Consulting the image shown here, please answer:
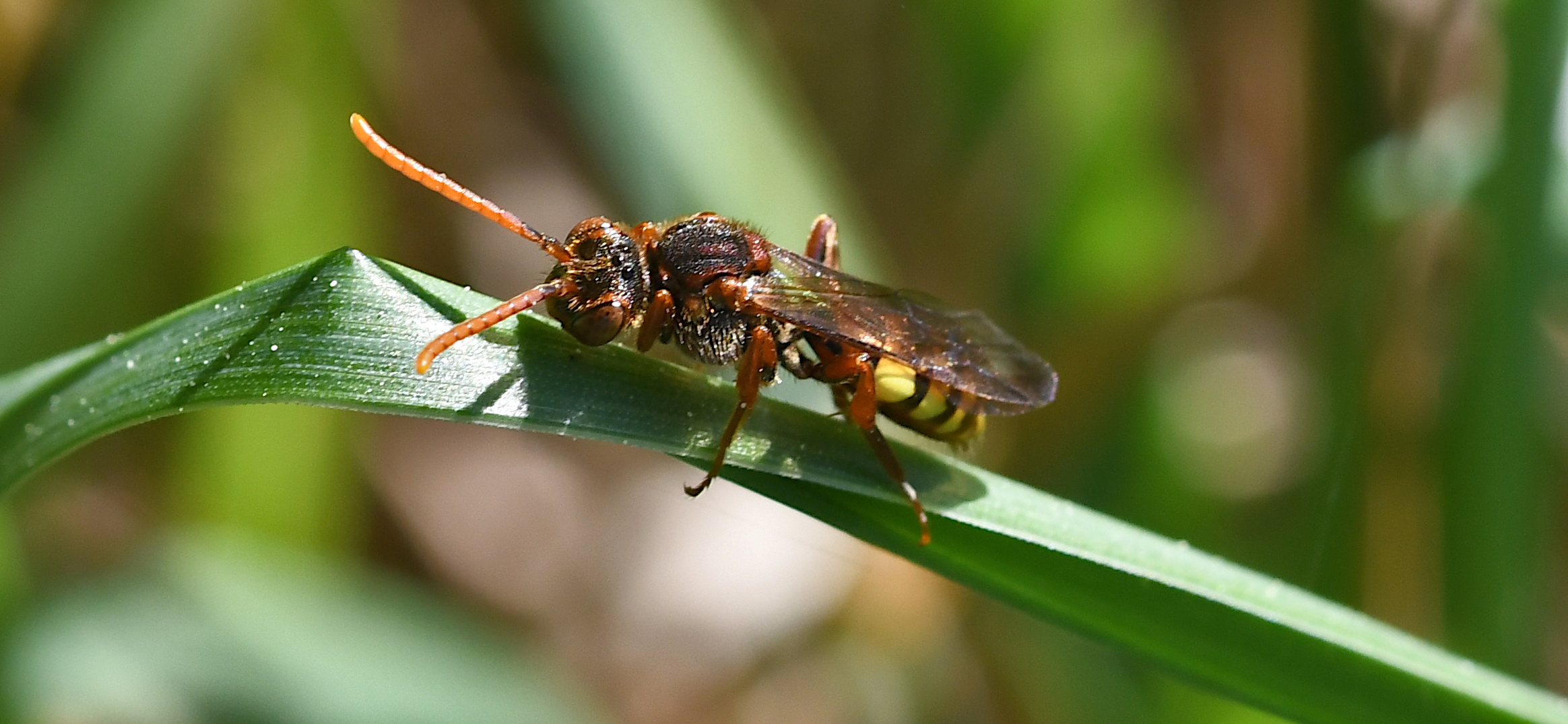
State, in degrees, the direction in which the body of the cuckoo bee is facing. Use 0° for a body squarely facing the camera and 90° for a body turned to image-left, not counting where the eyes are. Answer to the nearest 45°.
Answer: approximately 90°

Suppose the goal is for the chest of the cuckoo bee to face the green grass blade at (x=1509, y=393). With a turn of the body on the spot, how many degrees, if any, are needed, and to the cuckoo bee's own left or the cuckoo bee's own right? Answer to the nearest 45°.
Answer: approximately 180°
